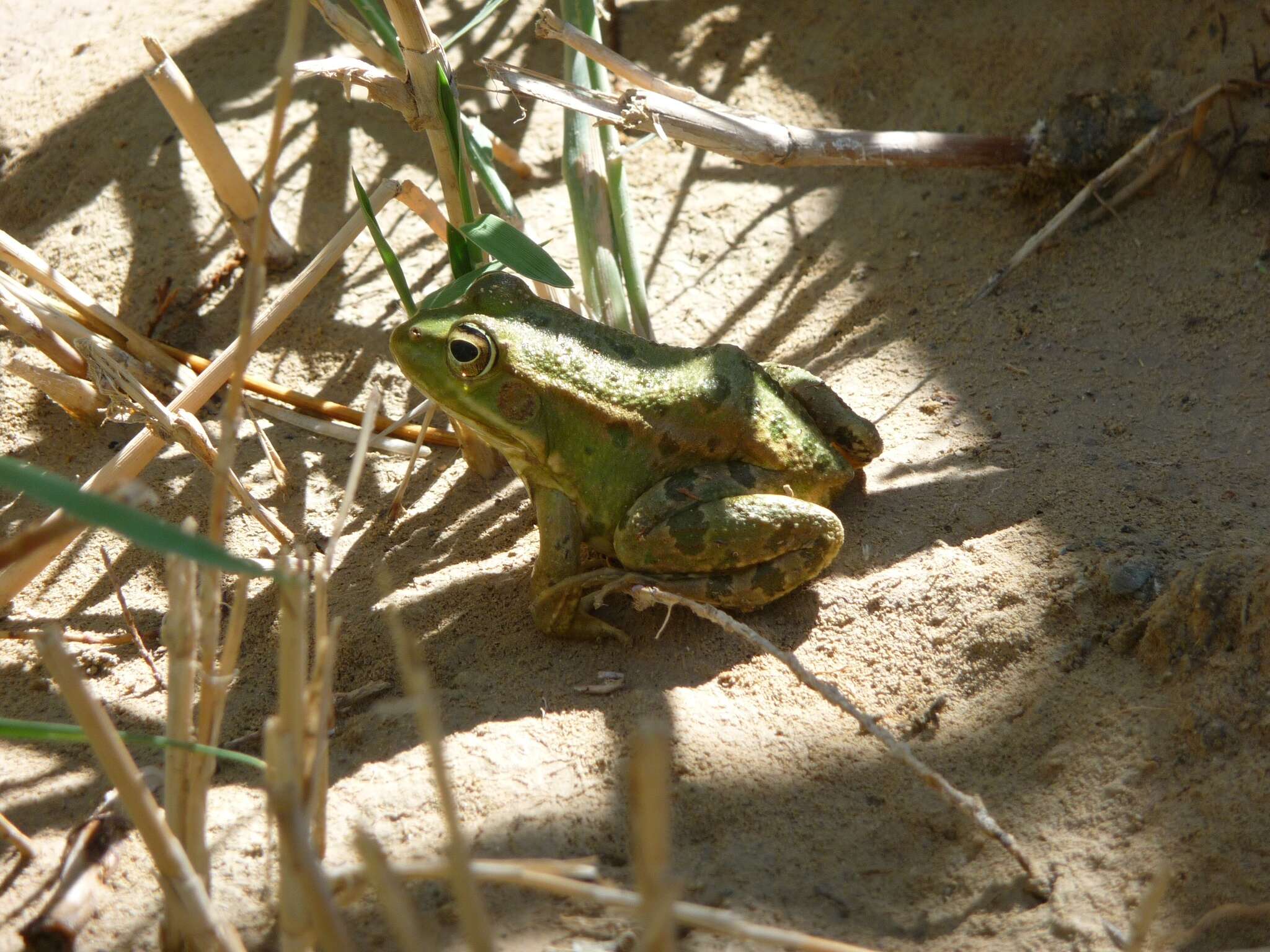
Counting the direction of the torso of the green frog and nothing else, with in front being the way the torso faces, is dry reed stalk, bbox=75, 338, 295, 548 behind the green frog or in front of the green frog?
in front

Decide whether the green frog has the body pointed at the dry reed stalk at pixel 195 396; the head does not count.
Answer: yes

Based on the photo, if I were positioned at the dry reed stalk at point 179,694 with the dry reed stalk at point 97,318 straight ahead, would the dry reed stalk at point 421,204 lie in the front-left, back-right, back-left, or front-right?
front-right

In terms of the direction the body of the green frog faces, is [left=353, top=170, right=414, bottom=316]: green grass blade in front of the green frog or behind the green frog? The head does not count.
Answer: in front

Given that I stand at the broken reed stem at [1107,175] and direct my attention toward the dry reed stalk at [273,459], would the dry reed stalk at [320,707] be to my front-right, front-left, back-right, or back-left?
front-left

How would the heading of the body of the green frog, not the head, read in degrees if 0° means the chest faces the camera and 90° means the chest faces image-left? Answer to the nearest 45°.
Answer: approximately 90°

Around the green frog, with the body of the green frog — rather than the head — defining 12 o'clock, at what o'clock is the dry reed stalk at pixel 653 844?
The dry reed stalk is roughly at 9 o'clock from the green frog.
